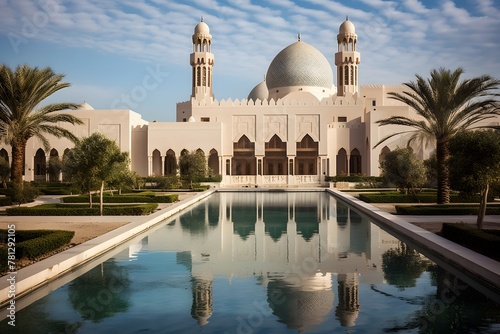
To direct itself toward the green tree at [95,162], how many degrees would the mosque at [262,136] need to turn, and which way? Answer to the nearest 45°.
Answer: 0° — it already faces it

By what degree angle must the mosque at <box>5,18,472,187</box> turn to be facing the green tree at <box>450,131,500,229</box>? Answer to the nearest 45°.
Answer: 0° — it already faces it

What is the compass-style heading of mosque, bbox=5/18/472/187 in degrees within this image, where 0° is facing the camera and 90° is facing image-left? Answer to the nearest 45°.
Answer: approximately 0°

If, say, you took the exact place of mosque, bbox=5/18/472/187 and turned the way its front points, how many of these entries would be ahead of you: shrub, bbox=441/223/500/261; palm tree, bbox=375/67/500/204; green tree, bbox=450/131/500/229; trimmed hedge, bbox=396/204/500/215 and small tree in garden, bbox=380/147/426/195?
5

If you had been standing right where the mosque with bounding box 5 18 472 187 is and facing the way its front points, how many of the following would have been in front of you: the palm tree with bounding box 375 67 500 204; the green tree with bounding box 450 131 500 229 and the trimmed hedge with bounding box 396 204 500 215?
3

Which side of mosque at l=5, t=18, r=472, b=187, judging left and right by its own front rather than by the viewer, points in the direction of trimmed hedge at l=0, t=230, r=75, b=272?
front

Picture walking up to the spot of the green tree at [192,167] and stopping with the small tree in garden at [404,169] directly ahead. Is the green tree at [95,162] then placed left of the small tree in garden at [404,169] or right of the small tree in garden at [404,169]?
right

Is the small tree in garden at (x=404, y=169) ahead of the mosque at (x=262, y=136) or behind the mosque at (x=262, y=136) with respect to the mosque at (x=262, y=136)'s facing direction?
ahead

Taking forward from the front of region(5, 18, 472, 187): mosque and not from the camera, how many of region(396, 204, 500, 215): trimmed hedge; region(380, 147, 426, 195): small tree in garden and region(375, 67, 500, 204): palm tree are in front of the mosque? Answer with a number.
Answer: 3

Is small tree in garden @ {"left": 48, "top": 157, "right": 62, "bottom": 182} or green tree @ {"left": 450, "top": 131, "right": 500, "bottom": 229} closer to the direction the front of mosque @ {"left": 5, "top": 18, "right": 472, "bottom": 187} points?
the green tree

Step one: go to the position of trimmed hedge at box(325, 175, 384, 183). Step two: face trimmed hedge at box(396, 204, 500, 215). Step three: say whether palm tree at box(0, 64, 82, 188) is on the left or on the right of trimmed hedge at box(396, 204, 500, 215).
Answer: right

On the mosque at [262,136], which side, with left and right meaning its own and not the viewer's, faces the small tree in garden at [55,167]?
right

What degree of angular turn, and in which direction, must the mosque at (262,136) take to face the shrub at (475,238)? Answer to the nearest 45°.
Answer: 0° — it already faces it
